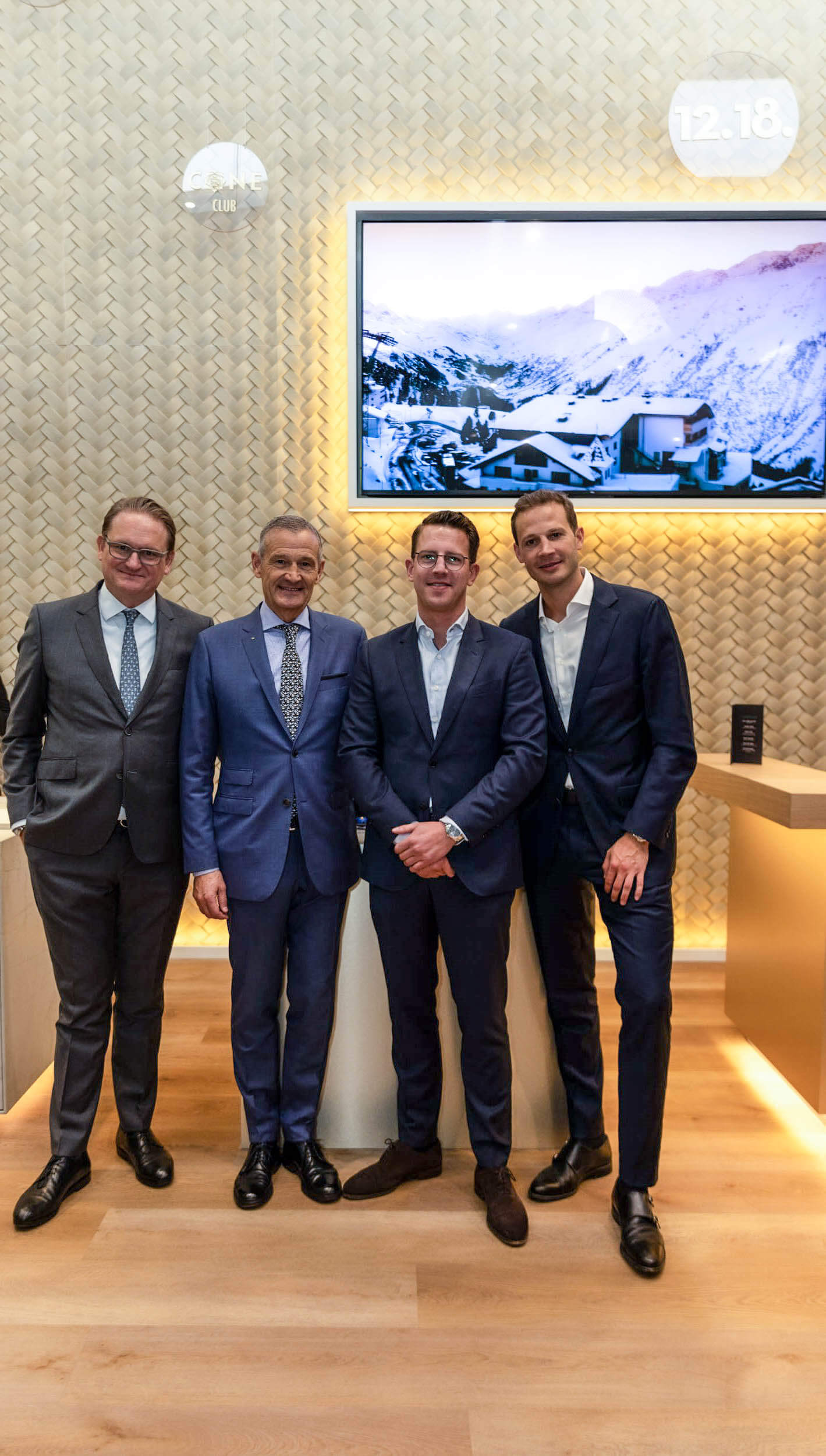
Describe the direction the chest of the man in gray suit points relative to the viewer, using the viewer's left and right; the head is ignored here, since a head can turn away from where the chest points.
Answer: facing the viewer

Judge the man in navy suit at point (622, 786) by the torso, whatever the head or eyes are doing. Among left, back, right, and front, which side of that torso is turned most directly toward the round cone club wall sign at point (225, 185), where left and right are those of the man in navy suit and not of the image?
right

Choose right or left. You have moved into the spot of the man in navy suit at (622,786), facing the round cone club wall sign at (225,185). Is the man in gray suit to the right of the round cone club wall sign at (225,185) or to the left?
left

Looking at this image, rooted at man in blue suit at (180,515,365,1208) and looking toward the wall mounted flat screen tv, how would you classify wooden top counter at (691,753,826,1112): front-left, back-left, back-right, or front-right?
front-right

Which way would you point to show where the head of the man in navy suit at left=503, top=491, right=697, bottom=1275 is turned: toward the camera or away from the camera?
toward the camera

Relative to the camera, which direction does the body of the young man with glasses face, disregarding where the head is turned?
toward the camera

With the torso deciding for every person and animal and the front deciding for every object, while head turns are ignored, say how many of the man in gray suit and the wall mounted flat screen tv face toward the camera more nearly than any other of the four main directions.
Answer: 2

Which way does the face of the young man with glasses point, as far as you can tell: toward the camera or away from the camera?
toward the camera

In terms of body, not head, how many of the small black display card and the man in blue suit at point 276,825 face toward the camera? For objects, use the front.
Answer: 2

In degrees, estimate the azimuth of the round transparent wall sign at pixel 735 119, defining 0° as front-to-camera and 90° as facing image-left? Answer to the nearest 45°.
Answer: approximately 0°

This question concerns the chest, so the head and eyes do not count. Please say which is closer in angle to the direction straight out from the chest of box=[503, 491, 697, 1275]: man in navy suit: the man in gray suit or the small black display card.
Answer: the man in gray suit

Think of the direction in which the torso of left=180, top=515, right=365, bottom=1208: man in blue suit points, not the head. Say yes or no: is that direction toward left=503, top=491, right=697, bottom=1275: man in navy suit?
no

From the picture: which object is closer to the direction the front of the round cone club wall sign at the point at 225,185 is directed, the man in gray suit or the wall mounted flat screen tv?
the man in gray suit

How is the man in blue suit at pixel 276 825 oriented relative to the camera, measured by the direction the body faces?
toward the camera

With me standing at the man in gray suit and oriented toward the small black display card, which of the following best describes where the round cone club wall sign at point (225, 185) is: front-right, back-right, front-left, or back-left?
front-left
